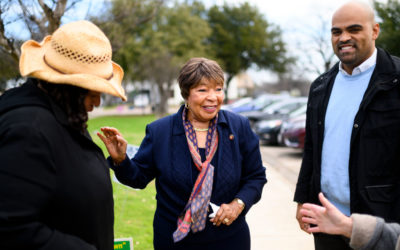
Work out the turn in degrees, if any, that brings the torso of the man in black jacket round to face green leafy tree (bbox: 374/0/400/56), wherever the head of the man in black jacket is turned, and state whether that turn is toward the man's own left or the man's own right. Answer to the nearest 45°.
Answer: approximately 135° to the man's own right

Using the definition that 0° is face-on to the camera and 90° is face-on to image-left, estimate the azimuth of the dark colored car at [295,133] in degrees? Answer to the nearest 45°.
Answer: approximately 45°

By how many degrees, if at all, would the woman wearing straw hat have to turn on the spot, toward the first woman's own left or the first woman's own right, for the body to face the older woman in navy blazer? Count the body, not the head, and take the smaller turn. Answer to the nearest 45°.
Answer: approximately 45° to the first woman's own left

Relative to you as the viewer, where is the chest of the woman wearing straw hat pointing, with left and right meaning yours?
facing to the right of the viewer

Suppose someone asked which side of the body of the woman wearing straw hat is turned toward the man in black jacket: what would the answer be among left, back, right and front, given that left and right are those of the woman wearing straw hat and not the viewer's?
front

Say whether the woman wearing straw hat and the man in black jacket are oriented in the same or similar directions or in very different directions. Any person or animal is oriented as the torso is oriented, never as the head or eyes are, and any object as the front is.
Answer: very different directions

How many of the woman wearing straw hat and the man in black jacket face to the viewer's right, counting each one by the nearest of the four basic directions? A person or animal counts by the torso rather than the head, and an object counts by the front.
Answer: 1

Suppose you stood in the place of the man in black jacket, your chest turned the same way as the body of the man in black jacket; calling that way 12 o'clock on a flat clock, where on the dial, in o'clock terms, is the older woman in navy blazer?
The older woman in navy blazer is roughly at 1 o'clock from the man in black jacket.

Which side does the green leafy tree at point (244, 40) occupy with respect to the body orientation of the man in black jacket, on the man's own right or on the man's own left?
on the man's own right

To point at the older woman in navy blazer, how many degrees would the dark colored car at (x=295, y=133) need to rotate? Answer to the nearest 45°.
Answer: approximately 45° to its left

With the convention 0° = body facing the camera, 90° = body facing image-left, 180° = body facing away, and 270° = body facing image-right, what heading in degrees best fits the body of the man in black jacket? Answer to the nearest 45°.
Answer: approximately 45°
